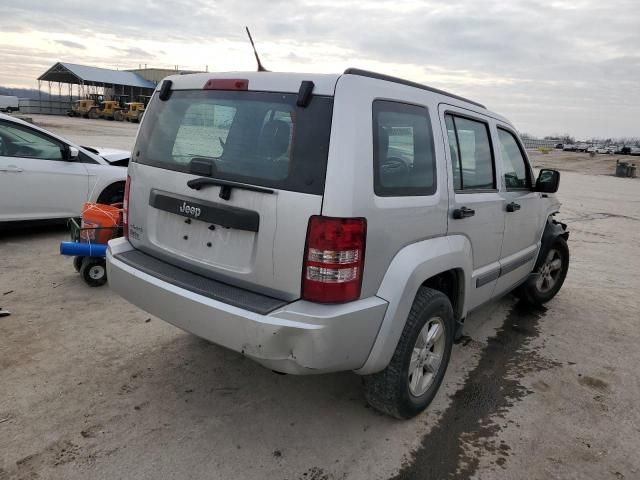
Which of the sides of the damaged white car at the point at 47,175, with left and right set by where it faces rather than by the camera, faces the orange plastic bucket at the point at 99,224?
right

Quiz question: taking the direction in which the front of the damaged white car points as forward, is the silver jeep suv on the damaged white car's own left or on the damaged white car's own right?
on the damaged white car's own right

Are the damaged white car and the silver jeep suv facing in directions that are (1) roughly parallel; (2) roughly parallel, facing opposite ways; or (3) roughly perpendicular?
roughly parallel

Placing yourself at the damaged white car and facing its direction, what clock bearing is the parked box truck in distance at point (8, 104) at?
The parked box truck in distance is roughly at 9 o'clock from the damaged white car.

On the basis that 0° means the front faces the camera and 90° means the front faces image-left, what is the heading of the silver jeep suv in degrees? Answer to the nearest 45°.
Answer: approximately 225°

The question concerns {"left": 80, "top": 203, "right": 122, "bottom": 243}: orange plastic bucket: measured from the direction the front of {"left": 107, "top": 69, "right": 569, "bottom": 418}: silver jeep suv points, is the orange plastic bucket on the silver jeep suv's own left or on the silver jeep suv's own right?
on the silver jeep suv's own left

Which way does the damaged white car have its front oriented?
to the viewer's right

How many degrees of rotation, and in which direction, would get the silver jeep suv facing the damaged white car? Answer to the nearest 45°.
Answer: approximately 90° to its left

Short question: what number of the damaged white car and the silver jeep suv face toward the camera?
0
